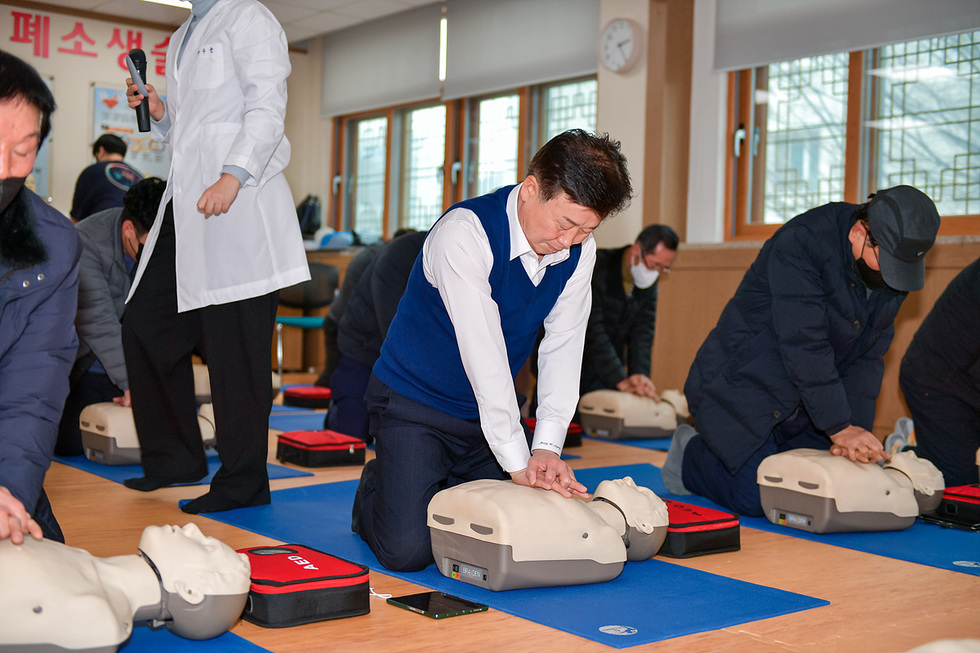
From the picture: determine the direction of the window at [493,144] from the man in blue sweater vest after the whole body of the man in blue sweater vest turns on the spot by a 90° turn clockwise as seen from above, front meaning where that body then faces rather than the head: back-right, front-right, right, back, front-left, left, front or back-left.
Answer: back-right

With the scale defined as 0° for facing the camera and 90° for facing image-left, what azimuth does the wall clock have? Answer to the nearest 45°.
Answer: approximately 45°

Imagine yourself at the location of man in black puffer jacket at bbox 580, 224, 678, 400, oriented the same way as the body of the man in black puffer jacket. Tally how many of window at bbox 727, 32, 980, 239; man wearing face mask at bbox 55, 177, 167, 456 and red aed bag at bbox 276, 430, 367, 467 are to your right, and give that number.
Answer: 2

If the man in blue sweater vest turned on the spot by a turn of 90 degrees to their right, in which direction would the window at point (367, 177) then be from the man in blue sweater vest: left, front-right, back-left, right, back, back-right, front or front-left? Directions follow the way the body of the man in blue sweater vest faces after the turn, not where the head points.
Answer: back-right

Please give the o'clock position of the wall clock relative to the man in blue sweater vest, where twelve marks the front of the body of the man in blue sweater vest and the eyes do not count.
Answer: The wall clock is roughly at 8 o'clock from the man in blue sweater vest.
